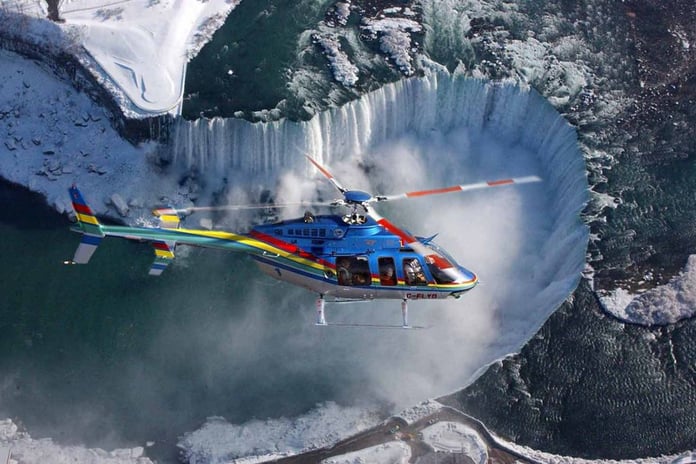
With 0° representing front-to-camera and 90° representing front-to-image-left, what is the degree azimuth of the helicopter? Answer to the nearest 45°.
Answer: approximately 270°
